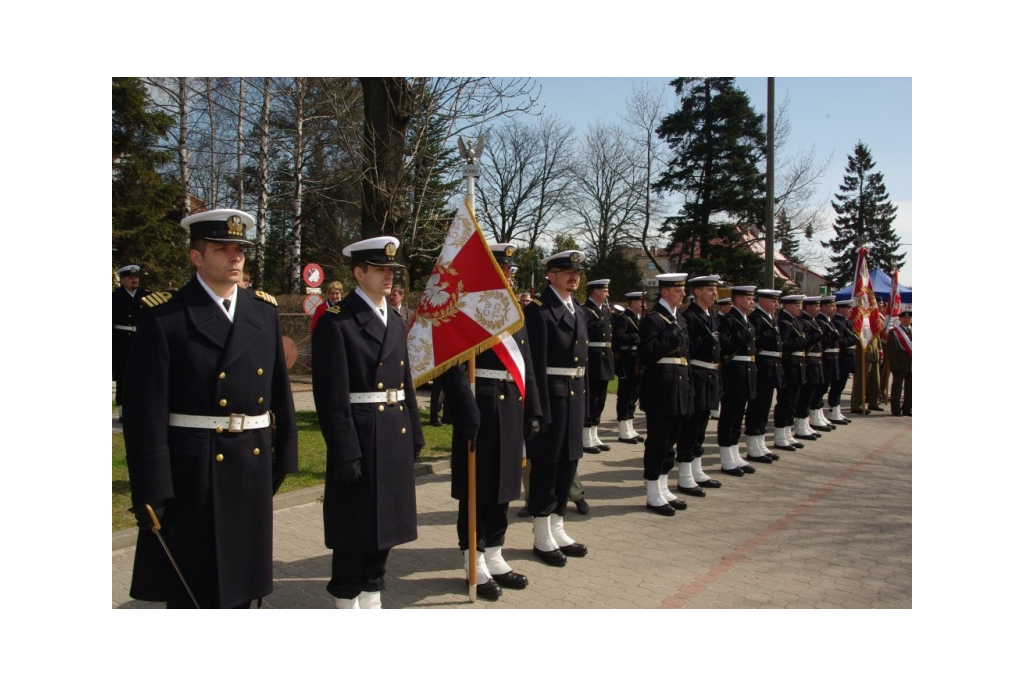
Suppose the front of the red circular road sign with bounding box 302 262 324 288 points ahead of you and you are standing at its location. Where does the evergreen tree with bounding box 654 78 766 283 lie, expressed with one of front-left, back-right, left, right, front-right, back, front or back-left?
back-left

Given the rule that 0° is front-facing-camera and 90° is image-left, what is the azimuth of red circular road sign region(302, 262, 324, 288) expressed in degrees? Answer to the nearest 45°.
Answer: approximately 0°

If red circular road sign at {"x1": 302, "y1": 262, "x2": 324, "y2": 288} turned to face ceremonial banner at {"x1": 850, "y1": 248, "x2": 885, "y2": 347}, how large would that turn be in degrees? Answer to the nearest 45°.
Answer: approximately 90° to its left

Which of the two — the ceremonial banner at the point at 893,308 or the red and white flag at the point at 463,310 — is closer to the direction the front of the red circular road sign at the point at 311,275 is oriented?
the red and white flag

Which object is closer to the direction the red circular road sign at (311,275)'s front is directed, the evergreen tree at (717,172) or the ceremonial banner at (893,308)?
the ceremonial banner

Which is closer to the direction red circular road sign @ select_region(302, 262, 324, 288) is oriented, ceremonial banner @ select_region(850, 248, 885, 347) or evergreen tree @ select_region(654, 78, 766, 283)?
the ceremonial banner

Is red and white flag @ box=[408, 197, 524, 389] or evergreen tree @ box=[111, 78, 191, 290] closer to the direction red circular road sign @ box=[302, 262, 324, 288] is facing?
the red and white flag

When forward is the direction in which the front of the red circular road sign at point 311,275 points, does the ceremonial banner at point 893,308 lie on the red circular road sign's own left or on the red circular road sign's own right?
on the red circular road sign's own left

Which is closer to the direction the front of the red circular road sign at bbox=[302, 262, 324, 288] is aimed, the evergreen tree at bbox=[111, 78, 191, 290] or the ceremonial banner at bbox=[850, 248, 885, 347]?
the ceremonial banner

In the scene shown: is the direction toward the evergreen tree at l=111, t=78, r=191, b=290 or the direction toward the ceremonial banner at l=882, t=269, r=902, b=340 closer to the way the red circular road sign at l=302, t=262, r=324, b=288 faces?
the ceremonial banner

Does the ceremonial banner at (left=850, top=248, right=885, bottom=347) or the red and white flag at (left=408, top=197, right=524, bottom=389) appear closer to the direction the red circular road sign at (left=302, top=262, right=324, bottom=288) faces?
the red and white flag

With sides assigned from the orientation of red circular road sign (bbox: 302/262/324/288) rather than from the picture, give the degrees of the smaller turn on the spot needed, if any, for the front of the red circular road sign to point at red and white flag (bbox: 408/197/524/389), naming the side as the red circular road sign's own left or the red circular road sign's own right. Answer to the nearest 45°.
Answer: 0° — it already faces it
